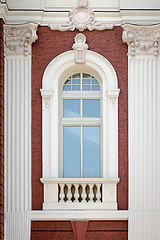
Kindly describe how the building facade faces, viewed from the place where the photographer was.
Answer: facing the viewer
